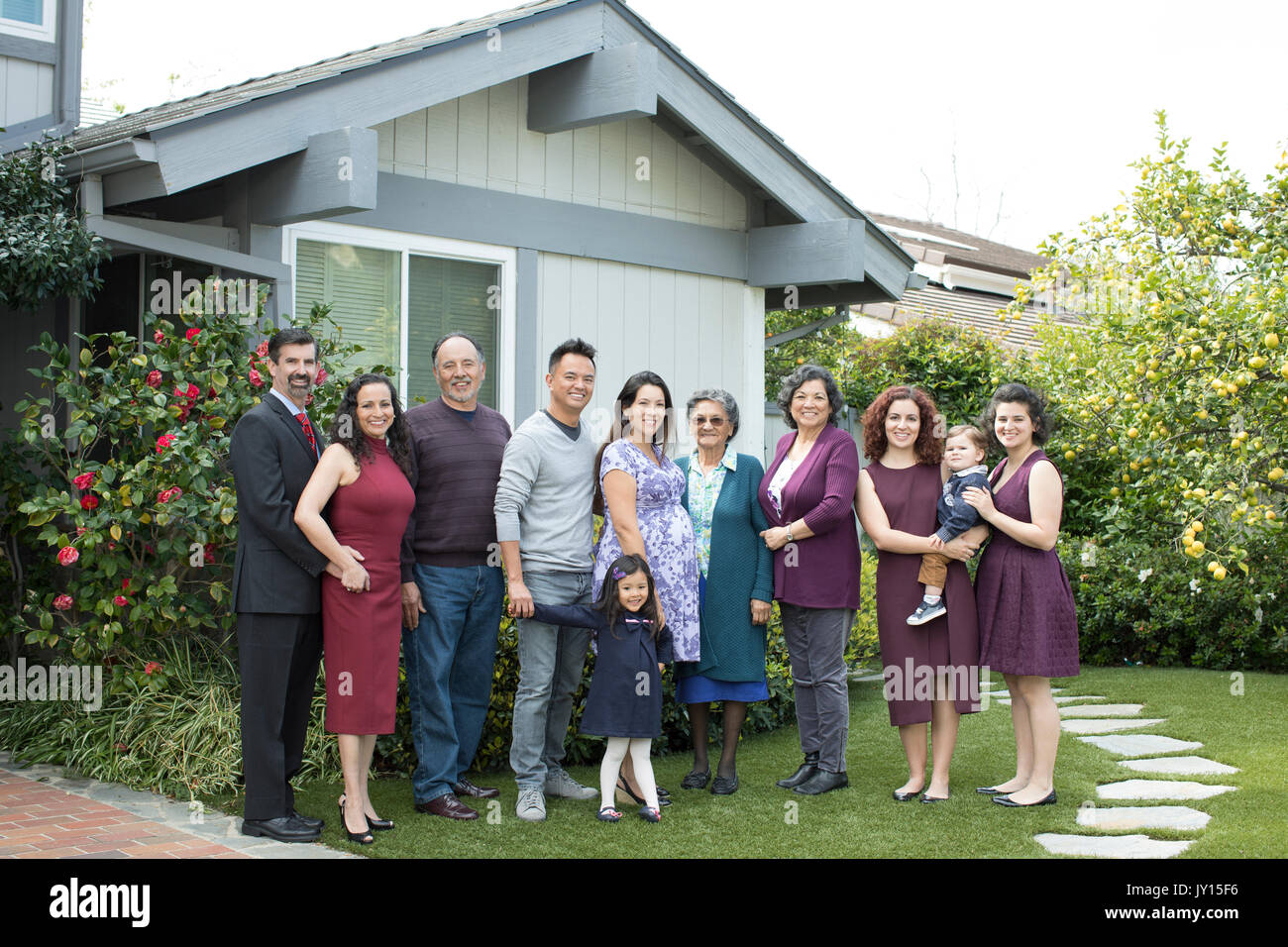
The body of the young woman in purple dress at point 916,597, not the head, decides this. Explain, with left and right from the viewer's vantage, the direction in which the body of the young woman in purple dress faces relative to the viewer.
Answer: facing the viewer

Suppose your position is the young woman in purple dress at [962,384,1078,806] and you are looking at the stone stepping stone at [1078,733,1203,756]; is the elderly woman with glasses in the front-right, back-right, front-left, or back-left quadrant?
back-left

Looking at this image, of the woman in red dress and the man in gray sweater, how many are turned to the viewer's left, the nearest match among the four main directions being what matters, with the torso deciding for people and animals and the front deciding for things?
0

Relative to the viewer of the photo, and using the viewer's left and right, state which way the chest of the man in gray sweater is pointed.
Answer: facing the viewer and to the right of the viewer

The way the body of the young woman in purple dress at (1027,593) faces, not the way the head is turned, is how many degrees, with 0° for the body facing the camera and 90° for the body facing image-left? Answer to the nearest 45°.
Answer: approximately 45°

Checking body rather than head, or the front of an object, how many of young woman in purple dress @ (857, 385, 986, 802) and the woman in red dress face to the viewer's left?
0
